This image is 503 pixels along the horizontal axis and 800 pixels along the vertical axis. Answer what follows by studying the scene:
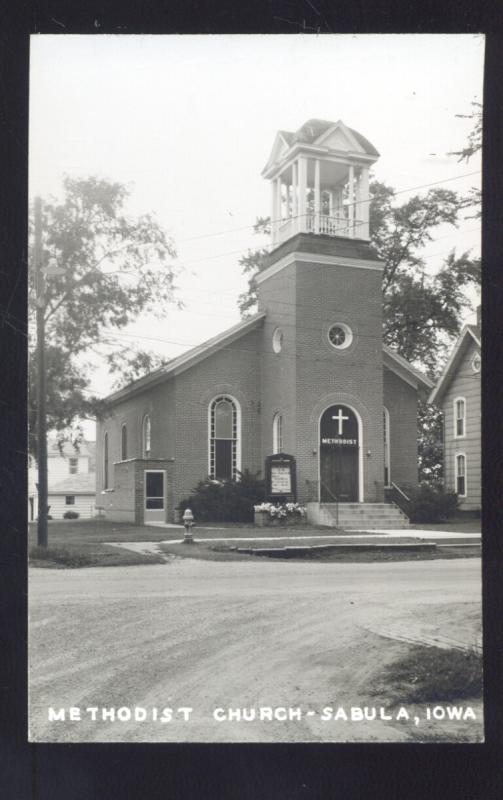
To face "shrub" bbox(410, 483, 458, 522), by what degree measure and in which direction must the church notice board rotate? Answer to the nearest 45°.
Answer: approximately 90° to its left

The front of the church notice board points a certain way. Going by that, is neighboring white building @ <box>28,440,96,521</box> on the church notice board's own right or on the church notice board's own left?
on the church notice board's own right

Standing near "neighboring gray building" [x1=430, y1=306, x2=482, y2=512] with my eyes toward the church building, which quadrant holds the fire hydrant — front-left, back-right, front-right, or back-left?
front-left

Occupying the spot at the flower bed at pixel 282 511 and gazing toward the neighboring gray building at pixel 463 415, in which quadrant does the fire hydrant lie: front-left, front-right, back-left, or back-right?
back-right
